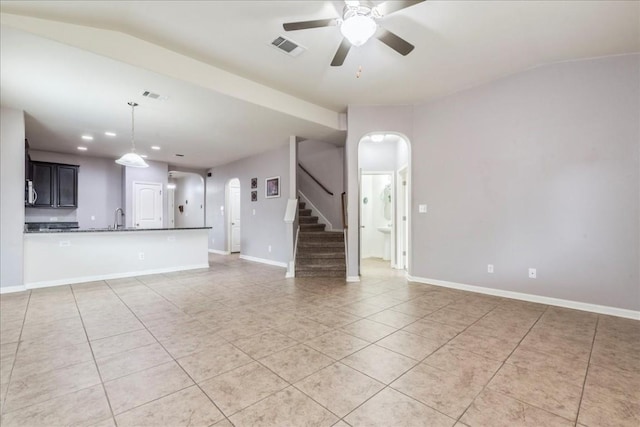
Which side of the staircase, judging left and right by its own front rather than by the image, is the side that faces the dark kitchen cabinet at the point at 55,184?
right

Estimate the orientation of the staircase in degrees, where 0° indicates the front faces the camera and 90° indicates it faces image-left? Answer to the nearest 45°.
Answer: approximately 0°

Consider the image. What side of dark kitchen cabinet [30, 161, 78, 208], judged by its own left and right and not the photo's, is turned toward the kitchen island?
front

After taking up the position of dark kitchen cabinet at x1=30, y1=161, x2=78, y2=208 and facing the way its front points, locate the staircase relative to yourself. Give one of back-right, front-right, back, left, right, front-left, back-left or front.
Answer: front-left

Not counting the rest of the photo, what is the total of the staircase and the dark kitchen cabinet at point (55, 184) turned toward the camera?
2

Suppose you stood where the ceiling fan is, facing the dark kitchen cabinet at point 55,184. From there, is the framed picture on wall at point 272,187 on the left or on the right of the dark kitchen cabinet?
right

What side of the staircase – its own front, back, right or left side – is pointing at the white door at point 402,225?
left

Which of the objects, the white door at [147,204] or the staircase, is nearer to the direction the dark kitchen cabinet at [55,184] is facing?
the staircase

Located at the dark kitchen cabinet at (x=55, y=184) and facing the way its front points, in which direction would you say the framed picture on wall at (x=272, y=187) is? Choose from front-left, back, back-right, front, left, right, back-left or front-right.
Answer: front-left

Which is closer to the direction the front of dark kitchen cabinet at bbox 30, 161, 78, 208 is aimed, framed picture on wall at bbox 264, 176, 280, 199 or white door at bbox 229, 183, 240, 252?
the framed picture on wall

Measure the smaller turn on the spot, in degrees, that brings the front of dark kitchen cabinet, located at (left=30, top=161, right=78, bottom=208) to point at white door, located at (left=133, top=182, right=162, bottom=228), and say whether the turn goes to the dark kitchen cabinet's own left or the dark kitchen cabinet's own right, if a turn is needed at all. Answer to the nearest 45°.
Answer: approximately 90° to the dark kitchen cabinet's own left

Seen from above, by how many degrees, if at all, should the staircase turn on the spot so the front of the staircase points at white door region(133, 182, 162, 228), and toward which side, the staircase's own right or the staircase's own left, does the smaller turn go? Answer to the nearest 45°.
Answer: approximately 135° to the staircase's own right

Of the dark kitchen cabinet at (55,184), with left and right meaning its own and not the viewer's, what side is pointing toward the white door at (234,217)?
left

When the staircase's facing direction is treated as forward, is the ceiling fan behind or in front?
in front
